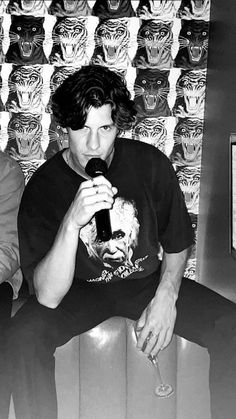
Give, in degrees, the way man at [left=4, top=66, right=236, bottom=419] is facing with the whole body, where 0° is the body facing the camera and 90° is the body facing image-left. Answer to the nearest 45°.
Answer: approximately 0°
